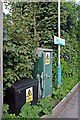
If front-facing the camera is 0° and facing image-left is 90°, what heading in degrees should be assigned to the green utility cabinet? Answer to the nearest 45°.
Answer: approximately 315°

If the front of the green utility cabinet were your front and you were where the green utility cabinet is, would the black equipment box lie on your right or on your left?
on your right
